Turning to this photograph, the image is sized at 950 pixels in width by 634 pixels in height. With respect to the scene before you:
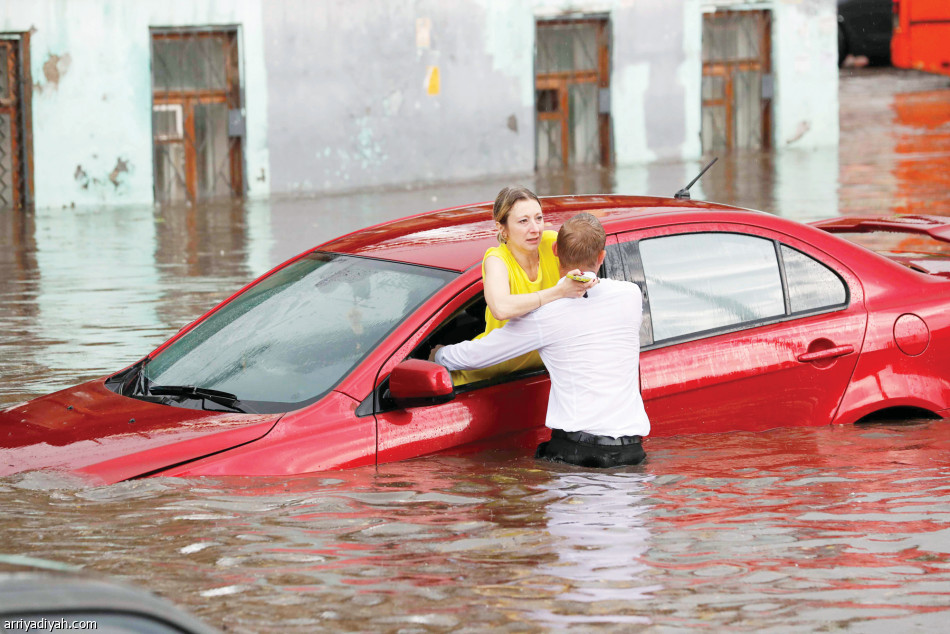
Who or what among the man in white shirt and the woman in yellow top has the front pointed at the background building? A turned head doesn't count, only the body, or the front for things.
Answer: the man in white shirt

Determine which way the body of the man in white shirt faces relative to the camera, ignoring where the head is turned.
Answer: away from the camera

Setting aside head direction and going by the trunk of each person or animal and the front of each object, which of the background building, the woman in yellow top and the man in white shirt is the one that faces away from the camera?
the man in white shirt

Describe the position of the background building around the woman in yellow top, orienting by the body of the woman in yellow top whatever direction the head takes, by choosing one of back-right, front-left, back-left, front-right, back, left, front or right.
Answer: back-left

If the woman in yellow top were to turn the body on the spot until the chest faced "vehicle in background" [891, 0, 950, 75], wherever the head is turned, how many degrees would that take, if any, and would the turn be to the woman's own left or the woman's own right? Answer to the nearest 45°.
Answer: approximately 135° to the woman's own left

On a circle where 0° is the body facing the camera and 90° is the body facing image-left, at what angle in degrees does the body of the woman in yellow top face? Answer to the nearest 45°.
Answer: approximately 315°

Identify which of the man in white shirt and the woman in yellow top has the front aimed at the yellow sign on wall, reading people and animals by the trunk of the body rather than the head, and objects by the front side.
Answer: the man in white shirt
